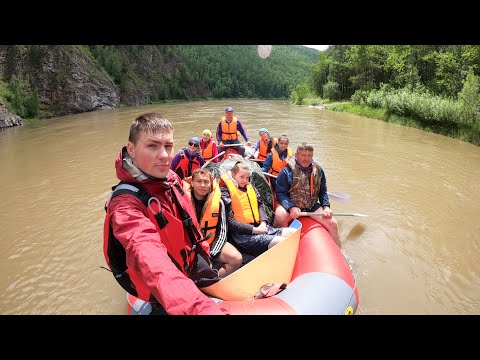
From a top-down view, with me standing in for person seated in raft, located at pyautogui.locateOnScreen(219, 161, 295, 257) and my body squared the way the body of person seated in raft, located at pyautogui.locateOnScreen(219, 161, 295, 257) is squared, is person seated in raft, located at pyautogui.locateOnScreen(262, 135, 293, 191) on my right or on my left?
on my left

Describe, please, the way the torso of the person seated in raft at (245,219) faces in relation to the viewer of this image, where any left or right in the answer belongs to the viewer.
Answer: facing the viewer and to the right of the viewer

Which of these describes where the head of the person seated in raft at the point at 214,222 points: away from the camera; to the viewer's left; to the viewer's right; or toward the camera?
toward the camera

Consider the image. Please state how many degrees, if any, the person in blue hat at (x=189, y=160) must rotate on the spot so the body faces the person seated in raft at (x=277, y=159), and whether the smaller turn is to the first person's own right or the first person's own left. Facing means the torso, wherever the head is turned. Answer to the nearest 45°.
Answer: approximately 90° to the first person's own left

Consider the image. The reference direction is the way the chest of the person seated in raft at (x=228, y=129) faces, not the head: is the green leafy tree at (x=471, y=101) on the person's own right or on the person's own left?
on the person's own left

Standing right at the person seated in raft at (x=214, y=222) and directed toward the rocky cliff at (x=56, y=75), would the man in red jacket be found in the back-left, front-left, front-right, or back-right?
back-left

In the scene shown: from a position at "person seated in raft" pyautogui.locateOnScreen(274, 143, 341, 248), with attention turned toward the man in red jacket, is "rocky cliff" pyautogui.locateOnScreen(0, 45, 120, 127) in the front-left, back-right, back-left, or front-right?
back-right

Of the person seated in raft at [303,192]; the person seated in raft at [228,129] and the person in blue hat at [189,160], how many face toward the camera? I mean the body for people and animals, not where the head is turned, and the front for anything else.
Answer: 3

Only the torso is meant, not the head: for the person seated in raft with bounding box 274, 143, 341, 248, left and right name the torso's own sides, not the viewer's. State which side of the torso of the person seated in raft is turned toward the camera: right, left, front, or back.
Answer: front

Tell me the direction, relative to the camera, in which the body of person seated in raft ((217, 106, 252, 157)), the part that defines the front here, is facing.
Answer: toward the camera

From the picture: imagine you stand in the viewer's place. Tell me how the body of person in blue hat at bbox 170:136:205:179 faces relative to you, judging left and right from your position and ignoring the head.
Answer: facing the viewer

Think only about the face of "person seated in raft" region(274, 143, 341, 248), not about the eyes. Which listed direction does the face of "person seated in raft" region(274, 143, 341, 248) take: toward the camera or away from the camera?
toward the camera
